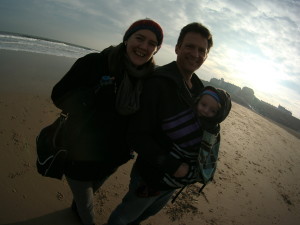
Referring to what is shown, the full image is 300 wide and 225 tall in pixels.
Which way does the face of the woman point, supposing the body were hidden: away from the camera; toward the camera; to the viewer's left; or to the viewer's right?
toward the camera

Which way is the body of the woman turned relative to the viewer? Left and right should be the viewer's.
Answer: facing the viewer and to the right of the viewer

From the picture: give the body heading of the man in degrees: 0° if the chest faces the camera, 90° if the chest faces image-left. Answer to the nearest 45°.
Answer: approximately 315°

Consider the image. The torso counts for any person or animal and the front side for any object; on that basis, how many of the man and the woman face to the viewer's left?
0

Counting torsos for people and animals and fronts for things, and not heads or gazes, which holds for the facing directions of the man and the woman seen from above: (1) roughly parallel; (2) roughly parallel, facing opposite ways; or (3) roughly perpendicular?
roughly parallel

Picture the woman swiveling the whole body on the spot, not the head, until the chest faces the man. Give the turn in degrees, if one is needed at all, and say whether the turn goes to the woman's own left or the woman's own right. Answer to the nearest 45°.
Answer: approximately 45° to the woman's own left

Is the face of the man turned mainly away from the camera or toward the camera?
toward the camera
